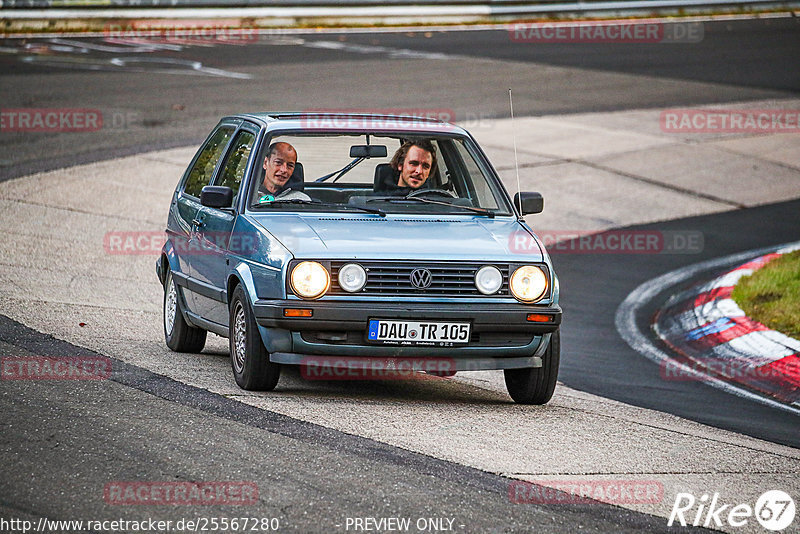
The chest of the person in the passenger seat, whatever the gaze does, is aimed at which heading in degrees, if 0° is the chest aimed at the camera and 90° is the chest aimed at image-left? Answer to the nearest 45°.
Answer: approximately 0°

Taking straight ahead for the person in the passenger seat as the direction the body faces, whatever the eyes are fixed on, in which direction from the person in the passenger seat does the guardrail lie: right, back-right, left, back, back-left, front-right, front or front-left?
back
